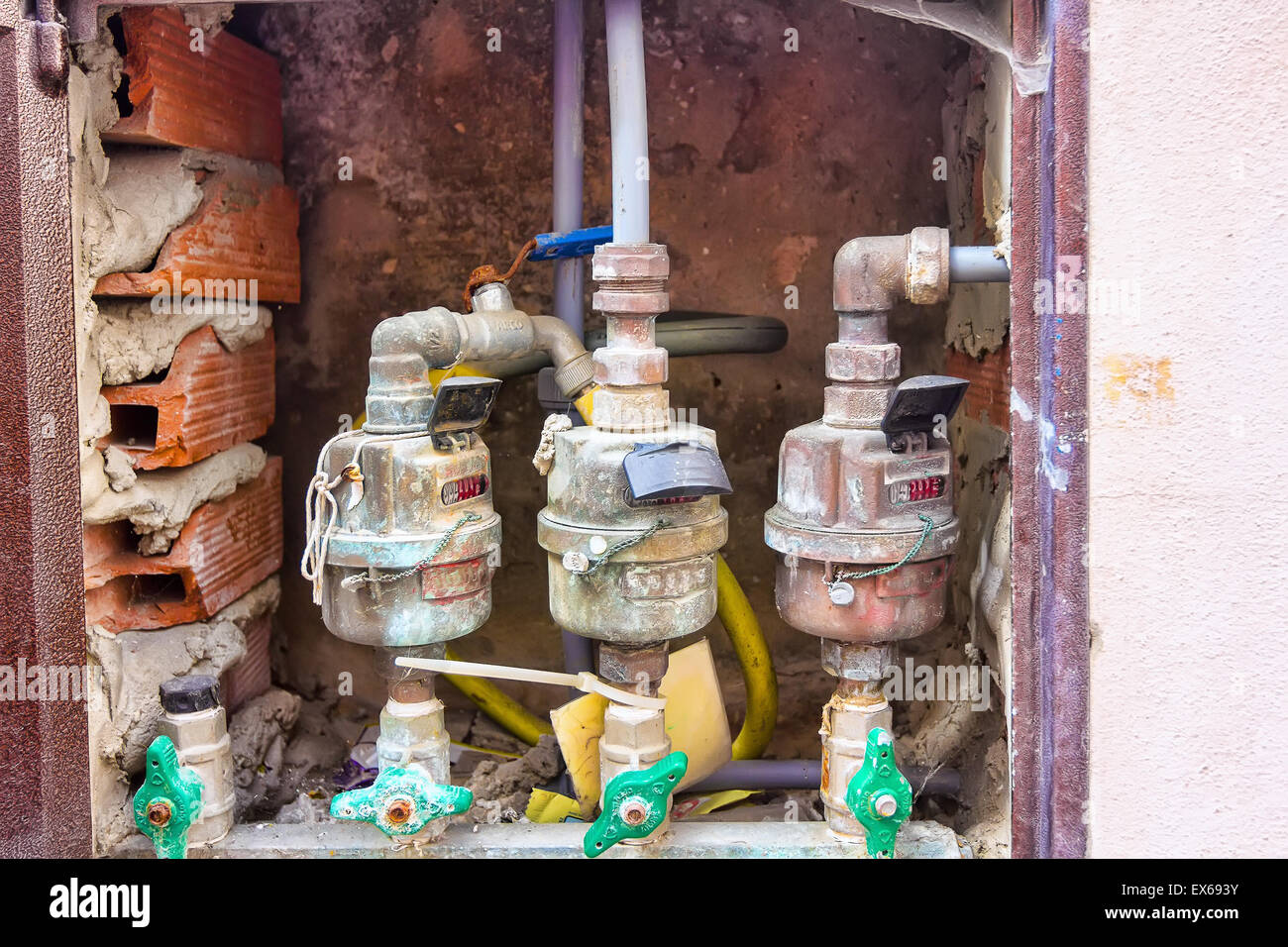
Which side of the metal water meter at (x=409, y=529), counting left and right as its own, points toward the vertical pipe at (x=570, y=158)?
left

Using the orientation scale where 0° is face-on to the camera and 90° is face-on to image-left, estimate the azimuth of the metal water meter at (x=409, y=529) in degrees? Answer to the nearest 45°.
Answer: approximately 315°

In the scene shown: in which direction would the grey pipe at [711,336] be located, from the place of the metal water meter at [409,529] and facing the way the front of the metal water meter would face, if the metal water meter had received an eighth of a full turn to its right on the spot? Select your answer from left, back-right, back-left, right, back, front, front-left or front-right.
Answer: back-left

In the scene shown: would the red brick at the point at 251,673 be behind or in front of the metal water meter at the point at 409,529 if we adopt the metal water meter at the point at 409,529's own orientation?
behind
